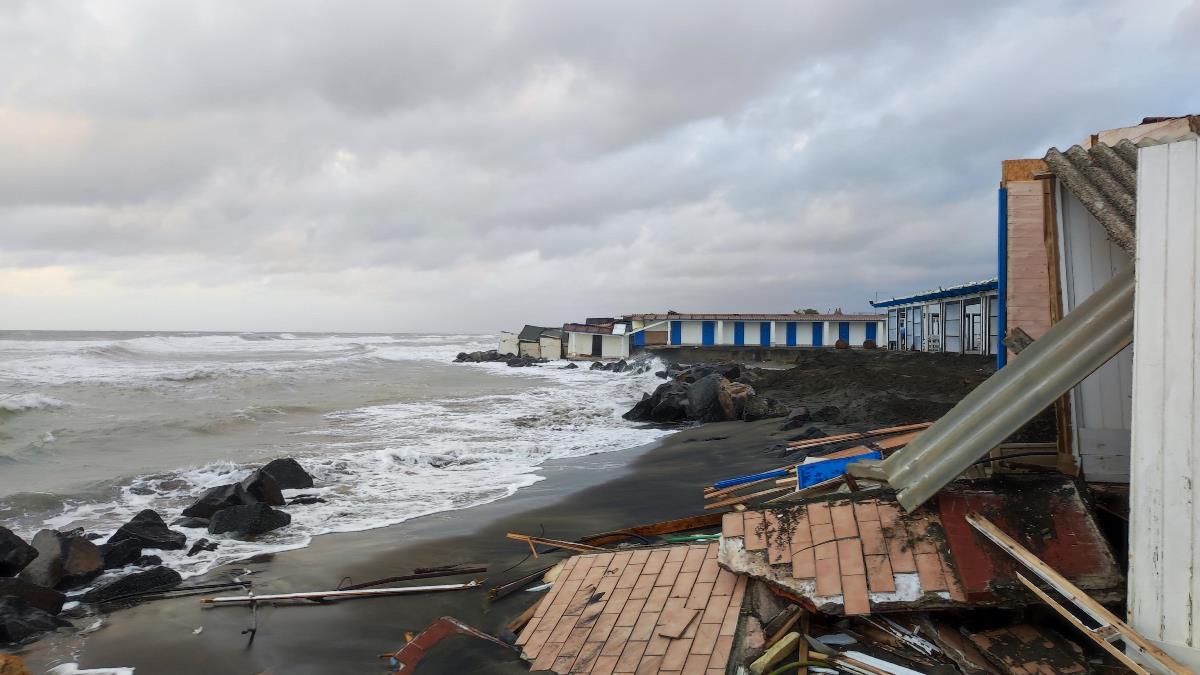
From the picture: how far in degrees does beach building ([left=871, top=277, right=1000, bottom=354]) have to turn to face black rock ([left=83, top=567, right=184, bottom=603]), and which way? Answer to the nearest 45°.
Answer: approximately 45° to its left

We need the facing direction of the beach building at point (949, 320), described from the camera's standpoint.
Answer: facing the viewer and to the left of the viewer

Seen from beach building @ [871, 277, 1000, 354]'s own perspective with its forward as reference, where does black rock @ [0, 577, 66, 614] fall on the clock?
The black rock is roughly at 11 o'clock from the beach building.

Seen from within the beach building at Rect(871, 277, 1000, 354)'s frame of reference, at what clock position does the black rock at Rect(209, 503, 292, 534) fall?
The black rock is roughly at 11 o'clock from the beach building.

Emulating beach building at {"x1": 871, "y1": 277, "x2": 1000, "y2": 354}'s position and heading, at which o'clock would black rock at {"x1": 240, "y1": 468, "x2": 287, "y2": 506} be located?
The black rock is roughly at 11 o'clock from the beach building.

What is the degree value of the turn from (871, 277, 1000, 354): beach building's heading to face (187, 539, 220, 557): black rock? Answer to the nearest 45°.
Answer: approximately 45° to its left

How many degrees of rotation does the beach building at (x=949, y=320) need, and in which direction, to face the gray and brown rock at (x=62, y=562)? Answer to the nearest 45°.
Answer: approximately 45° to its left

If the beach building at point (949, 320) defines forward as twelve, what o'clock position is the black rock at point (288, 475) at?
The black rock is roughly at 11 o'clock from the beach building.

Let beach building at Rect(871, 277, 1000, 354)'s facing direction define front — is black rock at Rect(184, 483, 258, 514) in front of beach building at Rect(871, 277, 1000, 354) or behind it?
in front

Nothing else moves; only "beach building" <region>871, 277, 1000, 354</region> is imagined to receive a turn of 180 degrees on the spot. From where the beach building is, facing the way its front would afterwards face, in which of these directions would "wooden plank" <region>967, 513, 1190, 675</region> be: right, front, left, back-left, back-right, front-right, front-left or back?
back-right

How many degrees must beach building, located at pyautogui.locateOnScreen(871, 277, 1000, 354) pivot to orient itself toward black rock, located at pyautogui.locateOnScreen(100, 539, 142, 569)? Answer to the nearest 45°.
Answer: approximately 45° to its left

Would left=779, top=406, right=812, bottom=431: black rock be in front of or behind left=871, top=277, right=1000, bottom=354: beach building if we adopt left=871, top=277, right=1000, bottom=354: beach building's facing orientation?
in front
